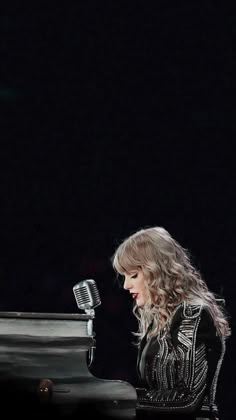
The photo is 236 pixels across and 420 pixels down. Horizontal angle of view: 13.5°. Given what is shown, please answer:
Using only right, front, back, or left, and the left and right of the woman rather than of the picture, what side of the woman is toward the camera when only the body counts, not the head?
left

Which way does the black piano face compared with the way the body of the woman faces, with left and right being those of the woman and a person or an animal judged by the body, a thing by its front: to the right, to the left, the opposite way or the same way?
the opposite way

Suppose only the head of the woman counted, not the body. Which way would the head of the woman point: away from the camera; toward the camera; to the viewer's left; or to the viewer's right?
to the viewer's left

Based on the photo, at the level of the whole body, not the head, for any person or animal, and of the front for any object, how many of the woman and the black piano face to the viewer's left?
1

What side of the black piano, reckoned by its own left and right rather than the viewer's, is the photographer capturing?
right
